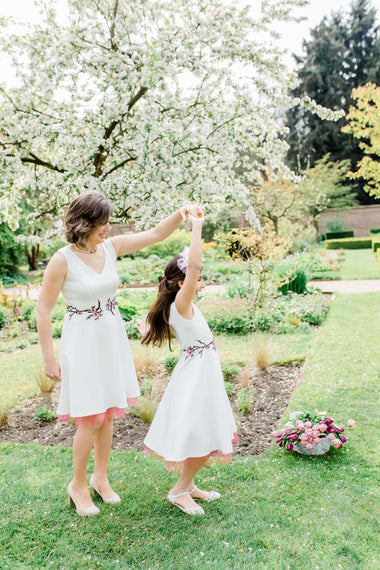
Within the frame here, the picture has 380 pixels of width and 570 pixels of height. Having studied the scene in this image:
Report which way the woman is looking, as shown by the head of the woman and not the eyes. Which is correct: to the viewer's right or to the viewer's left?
to the viewer's right

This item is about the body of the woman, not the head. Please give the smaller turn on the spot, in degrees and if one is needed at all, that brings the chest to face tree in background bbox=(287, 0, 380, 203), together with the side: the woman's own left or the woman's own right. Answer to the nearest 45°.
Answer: approximately 90° to the woman's own left

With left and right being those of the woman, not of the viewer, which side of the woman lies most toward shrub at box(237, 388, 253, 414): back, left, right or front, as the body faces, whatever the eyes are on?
left

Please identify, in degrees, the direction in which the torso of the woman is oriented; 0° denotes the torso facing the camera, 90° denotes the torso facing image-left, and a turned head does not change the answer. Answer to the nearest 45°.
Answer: approximately 315°

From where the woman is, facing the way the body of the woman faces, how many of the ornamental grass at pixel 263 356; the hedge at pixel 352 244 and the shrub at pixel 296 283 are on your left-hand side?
3

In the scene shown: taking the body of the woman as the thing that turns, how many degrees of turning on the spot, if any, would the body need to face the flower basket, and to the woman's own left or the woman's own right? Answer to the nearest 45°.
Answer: approximately 45° to the woman's own left
